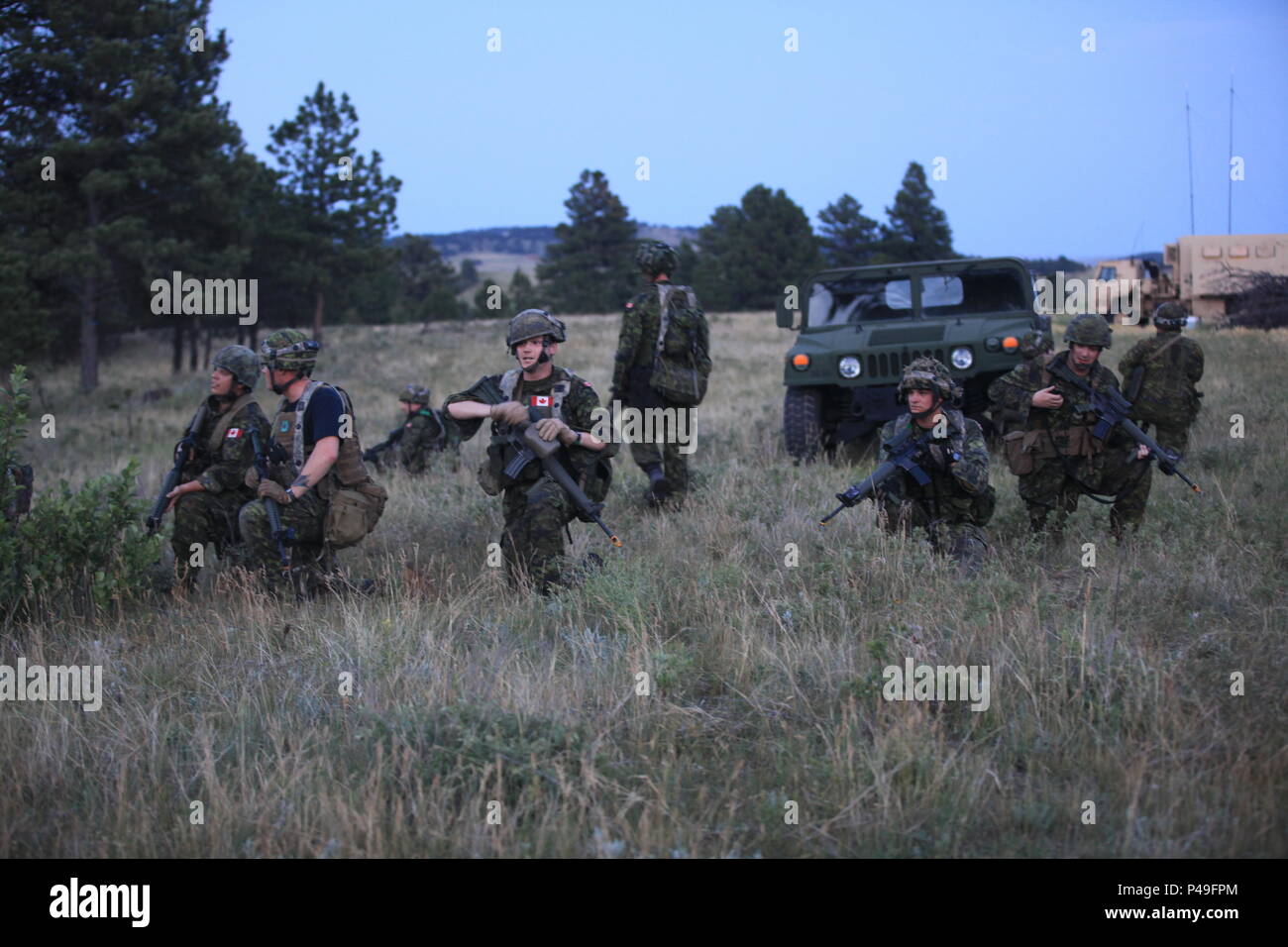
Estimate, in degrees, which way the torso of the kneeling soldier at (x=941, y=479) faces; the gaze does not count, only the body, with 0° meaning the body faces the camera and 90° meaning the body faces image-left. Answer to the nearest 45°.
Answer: approximately 45°

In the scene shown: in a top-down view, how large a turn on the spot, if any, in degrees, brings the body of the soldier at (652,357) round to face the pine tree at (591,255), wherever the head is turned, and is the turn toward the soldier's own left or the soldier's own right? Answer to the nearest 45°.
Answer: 0° — they already face it

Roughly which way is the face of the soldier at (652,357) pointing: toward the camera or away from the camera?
away from the camera

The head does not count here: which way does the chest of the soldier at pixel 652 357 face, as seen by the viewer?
away from the camera

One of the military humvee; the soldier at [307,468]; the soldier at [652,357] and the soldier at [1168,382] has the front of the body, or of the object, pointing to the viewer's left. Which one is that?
the soldier at [307,468]

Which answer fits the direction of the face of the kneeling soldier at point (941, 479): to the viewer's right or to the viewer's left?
to the viewer's left

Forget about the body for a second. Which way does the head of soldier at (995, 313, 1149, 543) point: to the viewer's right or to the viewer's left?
to the viewer's left

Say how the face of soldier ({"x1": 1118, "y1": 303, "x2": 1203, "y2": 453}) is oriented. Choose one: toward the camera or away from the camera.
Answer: away from the camera

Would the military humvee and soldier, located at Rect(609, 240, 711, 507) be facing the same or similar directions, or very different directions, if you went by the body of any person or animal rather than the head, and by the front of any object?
very different directions

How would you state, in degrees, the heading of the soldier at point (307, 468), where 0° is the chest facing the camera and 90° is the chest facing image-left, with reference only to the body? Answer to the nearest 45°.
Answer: approximately 90°

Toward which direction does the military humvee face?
toward the camera
